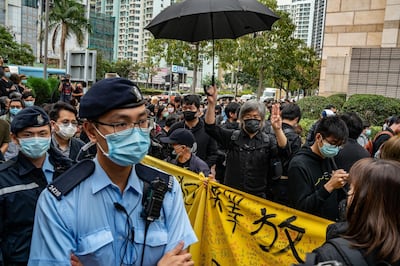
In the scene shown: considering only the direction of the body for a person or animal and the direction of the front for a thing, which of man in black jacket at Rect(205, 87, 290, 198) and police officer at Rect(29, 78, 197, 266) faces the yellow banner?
the man in black jacket

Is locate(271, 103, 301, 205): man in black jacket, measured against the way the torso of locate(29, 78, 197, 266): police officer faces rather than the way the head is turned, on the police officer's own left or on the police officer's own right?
on the police officer's own left

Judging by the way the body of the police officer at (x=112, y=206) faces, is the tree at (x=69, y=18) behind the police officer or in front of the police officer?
behind

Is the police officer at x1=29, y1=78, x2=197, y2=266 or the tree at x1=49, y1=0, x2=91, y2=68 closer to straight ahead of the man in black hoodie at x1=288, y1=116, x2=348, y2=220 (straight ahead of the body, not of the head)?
the police officer

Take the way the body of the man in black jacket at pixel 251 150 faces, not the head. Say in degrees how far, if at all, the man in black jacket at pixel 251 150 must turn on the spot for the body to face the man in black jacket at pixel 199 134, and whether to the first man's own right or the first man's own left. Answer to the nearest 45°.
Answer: approximately 135° to the first man's own right

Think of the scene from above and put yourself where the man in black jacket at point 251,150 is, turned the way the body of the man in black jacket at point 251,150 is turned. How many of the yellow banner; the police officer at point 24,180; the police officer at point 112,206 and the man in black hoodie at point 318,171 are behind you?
0

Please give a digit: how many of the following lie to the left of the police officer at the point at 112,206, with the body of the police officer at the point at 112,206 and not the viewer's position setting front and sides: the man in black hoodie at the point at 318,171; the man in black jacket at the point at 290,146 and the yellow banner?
3

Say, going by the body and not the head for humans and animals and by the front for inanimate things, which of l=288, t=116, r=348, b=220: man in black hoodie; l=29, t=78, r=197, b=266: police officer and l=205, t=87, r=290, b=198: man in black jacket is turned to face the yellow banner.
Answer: l=205, t=87, r=290, b=198: man in black jacket

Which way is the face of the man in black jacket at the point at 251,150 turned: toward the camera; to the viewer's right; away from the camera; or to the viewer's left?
toward the camera

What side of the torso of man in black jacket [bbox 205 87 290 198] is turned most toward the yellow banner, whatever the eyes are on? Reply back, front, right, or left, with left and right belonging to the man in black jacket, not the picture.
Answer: front

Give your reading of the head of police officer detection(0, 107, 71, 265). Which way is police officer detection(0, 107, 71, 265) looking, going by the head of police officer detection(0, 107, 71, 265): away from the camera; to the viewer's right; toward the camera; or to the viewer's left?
toward the camera

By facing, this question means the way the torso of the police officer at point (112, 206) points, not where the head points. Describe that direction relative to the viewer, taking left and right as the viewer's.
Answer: facing the viewer and to the right of the viewer

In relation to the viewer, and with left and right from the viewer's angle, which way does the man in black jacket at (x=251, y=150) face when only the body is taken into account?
facing the viewer

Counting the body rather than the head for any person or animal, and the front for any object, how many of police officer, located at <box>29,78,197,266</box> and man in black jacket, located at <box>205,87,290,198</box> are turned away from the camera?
0
